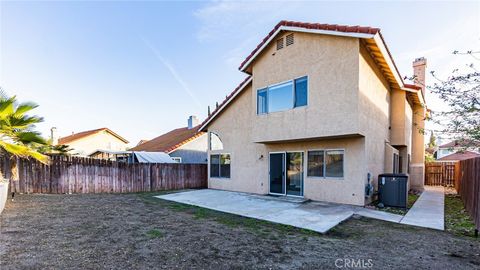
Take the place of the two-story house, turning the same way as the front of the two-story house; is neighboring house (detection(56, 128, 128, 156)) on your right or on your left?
on your left

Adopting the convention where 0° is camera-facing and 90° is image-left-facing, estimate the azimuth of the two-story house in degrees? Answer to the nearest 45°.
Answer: approximately 225°
